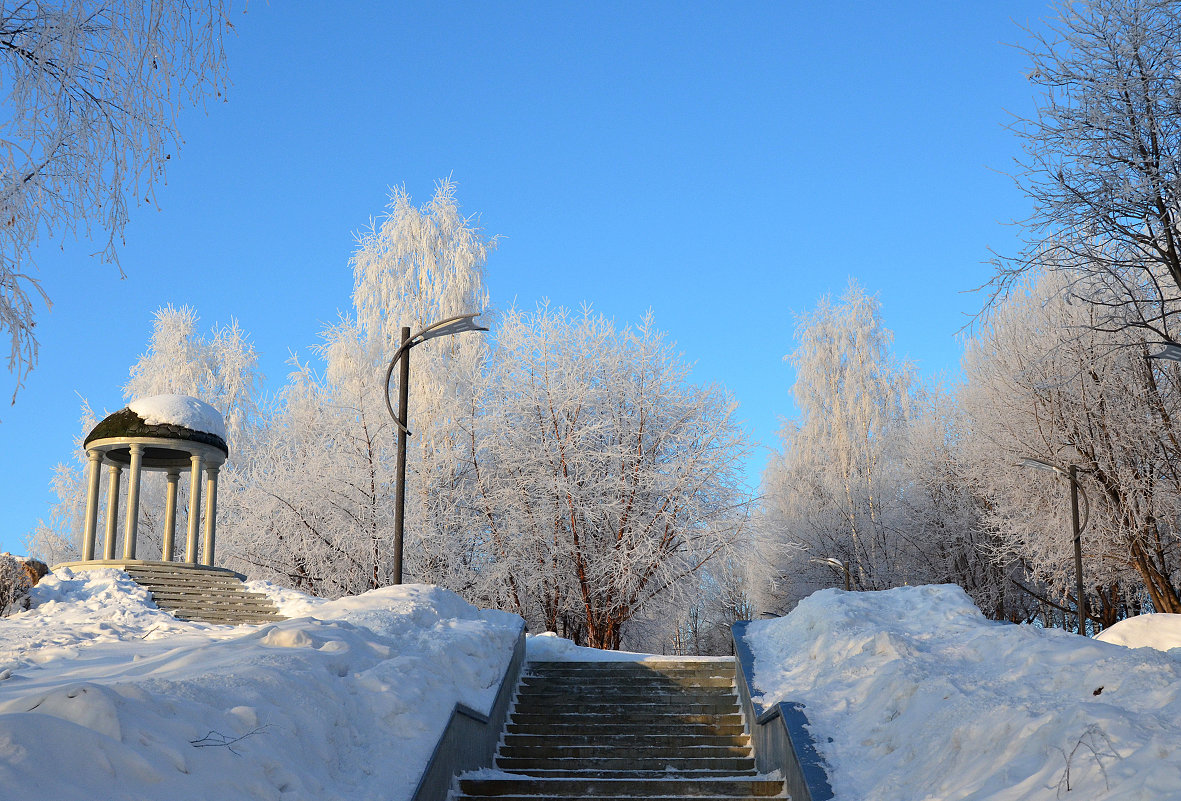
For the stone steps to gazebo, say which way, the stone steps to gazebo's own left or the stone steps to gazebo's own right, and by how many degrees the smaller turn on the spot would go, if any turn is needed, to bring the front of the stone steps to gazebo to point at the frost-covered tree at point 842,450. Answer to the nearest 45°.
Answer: approximately 90° to the stone steps to gazebo's own left

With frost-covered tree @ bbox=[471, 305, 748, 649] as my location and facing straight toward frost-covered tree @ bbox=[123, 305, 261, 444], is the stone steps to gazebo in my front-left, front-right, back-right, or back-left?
front-left

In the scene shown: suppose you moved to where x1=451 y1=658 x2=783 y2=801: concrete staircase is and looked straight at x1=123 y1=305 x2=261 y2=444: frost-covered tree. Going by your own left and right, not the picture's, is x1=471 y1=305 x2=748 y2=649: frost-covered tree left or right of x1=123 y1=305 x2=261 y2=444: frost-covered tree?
right

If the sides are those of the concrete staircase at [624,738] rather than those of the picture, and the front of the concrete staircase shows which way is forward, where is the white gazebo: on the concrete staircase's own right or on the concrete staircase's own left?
on the concrete staircase's own right

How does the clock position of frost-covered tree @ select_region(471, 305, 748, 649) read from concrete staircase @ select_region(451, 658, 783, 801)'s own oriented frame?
The frost-covered tree is roughly at 6 o'clock from the concrete staircase.

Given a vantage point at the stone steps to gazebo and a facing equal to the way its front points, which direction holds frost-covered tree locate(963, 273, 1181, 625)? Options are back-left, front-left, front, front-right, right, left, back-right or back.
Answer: front-left

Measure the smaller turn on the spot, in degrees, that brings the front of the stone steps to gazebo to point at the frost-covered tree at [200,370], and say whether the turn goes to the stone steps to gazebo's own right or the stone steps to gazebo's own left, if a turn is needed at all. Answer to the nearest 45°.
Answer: approximately 135° to the stone steps to gazebo's own left

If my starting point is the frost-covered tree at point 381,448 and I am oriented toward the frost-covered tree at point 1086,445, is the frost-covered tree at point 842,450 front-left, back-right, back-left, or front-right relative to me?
front-left

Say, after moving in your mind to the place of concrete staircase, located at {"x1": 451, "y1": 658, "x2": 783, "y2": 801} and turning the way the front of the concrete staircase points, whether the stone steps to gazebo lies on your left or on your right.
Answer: on your right

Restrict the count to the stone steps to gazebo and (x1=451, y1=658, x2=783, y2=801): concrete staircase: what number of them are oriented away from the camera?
0

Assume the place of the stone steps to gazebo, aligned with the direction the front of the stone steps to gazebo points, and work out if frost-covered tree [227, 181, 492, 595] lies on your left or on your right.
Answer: on your left

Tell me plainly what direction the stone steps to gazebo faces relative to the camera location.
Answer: facing the viewer and to the right of the viewer

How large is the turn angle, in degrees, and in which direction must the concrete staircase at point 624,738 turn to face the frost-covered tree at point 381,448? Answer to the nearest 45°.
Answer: approximately 135° to its right

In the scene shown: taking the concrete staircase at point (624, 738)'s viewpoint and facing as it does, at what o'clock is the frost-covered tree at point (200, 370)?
The frost-covered tree is roughly at 5 o'clock from the concrete staircase.

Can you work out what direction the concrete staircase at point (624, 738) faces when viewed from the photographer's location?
facing the viewer
